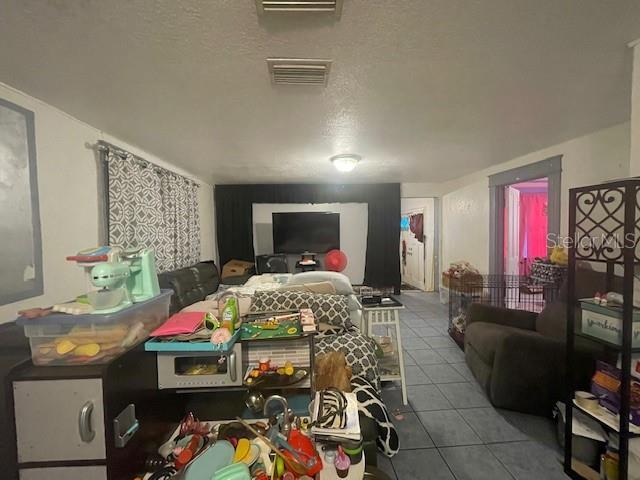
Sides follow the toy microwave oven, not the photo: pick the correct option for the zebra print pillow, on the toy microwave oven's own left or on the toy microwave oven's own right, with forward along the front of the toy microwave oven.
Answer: on the toy microwave oven's own left

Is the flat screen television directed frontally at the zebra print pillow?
yes

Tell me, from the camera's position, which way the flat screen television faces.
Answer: facing the viewer

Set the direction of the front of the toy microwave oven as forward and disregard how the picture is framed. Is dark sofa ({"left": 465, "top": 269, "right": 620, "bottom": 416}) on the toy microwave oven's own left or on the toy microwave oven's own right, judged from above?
on the toy microwave oven's own left

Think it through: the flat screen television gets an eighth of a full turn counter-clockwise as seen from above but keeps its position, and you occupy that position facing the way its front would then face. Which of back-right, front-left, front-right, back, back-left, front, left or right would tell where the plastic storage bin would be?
front-right

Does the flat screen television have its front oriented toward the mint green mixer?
yes

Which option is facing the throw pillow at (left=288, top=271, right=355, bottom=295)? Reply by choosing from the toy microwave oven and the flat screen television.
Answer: the flat screen television

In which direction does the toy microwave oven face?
toward the camera

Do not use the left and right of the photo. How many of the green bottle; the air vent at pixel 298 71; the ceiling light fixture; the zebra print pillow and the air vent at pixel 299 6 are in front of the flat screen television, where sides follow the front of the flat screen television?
5

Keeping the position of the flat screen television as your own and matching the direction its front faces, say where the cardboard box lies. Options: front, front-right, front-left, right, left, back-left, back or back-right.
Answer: right

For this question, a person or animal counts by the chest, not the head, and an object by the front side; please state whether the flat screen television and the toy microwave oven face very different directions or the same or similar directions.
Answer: same or similar directions

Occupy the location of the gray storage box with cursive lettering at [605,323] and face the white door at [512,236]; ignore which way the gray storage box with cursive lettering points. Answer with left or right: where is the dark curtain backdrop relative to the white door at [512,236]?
left

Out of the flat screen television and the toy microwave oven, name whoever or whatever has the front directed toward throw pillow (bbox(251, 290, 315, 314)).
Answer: the flat screen television

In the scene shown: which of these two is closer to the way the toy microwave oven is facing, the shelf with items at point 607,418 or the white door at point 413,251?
the shelf with items

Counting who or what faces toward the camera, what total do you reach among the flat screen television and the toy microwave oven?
2

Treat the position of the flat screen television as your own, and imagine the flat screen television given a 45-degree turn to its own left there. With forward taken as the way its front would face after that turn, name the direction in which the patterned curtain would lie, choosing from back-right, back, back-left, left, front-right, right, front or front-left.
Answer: right

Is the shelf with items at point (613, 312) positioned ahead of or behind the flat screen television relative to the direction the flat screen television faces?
ahead
